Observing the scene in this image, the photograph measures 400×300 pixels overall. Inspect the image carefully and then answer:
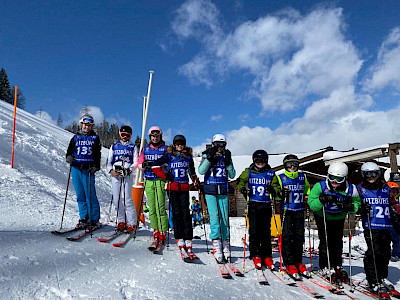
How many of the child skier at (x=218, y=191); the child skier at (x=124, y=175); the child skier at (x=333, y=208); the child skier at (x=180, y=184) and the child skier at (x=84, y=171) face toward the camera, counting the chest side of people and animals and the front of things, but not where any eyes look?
5

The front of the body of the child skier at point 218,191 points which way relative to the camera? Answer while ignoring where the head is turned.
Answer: toward the camera

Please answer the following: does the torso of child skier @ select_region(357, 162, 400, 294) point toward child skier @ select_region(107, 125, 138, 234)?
no

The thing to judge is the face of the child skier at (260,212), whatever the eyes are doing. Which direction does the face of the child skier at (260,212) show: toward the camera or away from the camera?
toward the camera

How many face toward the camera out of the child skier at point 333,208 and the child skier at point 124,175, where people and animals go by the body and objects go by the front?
2

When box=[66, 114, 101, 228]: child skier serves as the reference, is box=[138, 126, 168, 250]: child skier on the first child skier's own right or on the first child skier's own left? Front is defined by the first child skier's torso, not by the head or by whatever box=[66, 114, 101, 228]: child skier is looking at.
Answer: on the first child skier's own left

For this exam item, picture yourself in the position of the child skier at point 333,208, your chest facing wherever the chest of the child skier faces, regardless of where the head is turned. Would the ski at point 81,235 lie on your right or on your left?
on your right

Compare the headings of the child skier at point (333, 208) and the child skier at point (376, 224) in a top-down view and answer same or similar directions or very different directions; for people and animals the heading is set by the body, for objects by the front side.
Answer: same or similar directions

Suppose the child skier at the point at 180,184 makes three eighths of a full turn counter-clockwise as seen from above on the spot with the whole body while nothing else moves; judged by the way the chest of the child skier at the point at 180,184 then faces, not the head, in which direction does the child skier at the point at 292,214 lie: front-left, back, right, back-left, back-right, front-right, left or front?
front-right

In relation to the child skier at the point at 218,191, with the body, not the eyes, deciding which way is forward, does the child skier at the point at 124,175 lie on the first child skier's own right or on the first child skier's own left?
on the first child skier's own right

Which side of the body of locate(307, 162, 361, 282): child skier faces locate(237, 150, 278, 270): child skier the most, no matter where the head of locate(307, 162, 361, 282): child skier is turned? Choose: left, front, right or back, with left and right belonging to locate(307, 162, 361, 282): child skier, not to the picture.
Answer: right

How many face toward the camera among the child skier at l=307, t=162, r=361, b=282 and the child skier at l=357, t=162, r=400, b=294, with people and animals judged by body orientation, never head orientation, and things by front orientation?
2

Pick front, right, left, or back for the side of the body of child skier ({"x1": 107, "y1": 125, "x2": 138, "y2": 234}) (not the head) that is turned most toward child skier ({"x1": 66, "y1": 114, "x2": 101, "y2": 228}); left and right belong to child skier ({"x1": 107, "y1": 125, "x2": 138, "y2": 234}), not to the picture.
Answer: right

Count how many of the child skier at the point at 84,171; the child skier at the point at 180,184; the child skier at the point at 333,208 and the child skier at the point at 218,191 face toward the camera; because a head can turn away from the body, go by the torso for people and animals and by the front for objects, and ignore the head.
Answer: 4

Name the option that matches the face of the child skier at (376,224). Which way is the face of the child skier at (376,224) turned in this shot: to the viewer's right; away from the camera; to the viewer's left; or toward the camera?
toward the camera

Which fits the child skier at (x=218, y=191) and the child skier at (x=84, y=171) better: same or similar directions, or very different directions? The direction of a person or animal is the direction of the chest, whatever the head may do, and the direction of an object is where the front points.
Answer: same or similar directions

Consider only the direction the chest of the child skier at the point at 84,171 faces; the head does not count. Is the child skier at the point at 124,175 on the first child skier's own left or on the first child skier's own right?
on the first child skier's own left

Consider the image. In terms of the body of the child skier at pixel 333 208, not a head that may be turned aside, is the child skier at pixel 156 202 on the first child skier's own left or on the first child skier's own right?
on the first child skier's own right

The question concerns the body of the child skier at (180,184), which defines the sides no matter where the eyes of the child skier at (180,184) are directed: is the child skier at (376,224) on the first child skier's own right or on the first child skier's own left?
on the first child skier's own left
